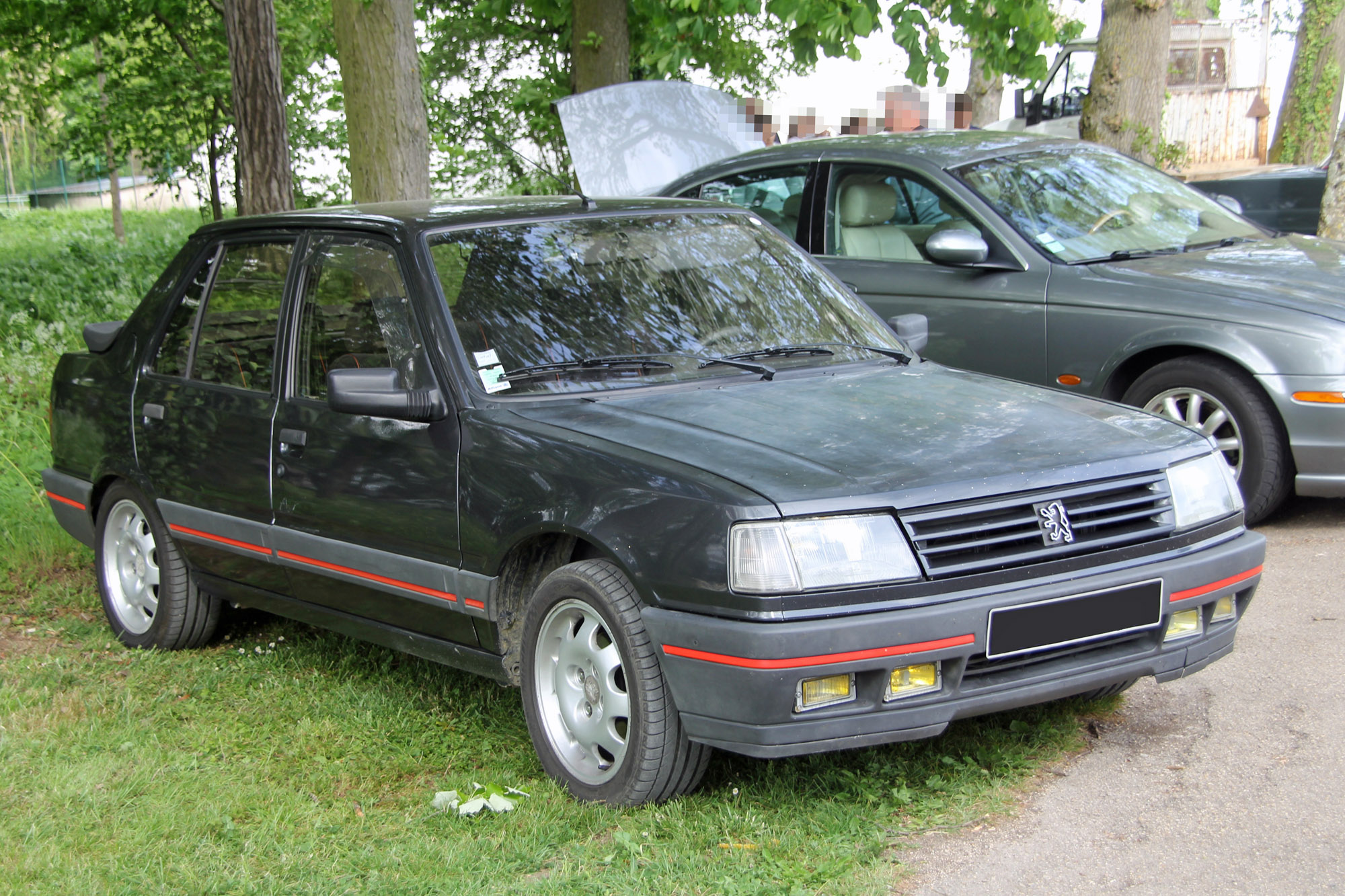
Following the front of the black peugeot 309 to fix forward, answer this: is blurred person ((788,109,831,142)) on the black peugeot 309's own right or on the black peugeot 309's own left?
on the black peugeot 309's own left

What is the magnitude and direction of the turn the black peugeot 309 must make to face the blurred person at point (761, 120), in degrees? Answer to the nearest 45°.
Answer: approximately 135° to its left

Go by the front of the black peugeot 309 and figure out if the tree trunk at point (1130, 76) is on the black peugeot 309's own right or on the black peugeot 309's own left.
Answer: on the black peugeot 309's own left

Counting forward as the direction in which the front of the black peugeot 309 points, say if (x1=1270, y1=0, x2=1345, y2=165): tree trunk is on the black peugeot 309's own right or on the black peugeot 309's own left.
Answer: on the black peugeot 309's own left

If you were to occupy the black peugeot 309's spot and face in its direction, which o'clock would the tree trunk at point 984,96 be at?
The tree trunk is roughly at 8 o'clock from the black peugeot 309.

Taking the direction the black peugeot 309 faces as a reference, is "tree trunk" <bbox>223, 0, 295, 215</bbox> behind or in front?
behind

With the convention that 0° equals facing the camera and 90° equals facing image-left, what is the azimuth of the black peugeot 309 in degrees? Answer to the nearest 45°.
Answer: approximately 315°

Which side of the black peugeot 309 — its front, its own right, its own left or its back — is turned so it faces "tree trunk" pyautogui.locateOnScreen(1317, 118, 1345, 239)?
left

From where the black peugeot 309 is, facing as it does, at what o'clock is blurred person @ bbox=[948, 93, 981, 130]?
The blurred person is roughly at 8 o'clock from the black peugeot 309.

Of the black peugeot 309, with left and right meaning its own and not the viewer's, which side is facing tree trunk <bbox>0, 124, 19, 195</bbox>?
back
